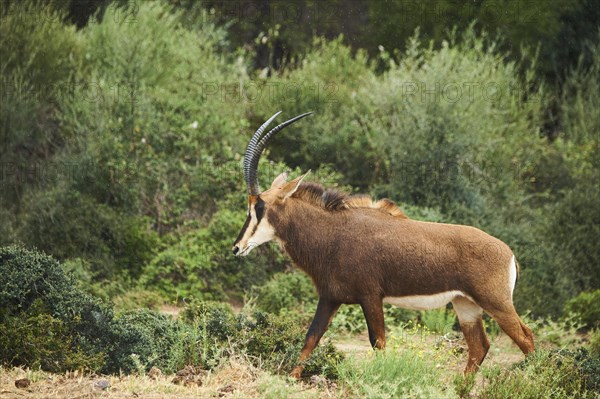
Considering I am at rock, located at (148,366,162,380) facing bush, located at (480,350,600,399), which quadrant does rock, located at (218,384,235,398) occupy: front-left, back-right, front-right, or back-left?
front-right

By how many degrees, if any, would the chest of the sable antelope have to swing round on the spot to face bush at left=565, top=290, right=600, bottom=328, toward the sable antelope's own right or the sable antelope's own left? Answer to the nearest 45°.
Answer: approximately 135° to the sable antelope's own right

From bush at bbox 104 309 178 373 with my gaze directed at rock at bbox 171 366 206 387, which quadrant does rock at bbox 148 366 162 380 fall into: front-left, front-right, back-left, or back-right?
front-right

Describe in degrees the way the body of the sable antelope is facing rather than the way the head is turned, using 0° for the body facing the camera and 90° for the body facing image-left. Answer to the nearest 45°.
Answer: approximately 90°

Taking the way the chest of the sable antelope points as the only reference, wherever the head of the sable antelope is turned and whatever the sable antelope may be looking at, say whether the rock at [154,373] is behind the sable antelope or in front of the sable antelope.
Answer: in front

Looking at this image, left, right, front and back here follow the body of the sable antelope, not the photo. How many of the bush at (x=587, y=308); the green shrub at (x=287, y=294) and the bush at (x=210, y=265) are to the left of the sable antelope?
0

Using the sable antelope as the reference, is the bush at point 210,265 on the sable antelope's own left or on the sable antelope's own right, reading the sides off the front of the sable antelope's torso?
on the sable antelope's own right

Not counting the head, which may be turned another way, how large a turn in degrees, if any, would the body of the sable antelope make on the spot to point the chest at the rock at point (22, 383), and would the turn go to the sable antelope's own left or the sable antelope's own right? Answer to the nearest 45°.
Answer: approximately 45° to the sable antelope's own left

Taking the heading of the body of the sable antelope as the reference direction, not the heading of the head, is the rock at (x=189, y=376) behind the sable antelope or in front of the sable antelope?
in front

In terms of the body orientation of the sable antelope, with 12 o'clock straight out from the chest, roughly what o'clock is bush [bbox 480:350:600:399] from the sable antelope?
The bush is roughly at 7 o'clock from the sable antelope.

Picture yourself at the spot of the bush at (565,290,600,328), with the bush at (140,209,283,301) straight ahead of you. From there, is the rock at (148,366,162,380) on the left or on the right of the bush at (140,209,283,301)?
left

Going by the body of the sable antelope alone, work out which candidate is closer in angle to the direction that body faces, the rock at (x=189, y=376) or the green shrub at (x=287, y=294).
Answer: the rock

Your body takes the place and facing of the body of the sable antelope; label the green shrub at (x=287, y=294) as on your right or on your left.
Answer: on your right

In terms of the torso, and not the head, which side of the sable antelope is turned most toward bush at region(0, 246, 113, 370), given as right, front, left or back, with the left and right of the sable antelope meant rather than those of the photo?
front

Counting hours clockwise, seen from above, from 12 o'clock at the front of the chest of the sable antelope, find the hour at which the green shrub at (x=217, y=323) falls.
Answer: The green shrub is roughly at 12 o'clock from the sable antelope.
